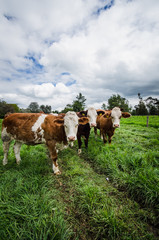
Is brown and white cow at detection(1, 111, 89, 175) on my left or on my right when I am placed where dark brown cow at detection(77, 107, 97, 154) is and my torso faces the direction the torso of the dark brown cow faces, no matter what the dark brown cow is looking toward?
on my right

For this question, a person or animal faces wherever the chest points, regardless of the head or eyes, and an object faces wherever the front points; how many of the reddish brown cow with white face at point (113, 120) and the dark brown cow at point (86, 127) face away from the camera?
0

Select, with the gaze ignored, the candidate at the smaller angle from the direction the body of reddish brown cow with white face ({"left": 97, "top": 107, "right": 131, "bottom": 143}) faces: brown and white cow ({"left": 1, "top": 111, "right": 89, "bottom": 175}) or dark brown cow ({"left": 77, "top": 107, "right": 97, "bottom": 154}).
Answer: the brown and white cow

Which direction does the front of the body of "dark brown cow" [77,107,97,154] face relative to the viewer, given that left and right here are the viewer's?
facing the viewer and to the right of the viewer

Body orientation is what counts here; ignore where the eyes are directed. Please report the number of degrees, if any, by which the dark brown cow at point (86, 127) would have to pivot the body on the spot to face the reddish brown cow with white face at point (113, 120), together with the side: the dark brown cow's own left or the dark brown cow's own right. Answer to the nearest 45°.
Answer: approximately 45° to the dark brown cow's own left

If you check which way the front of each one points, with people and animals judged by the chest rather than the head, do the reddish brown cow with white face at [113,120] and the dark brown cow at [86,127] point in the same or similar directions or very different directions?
same or similar directions

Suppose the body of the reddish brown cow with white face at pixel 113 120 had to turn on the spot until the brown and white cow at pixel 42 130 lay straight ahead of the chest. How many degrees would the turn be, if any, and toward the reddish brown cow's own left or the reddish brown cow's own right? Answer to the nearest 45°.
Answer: approximately 90° to the reddish brown cow's own right
